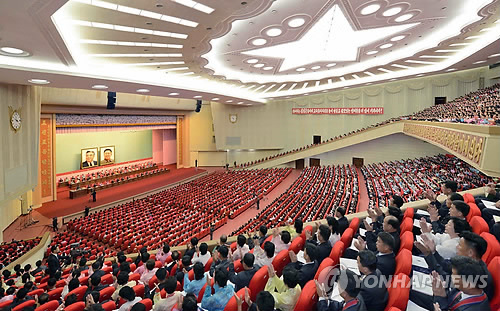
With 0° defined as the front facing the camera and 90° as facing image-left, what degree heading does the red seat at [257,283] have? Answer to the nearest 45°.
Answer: approximately 135°

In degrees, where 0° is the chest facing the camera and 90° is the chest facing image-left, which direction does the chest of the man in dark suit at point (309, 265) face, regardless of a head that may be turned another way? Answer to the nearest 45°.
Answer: approximately 135°

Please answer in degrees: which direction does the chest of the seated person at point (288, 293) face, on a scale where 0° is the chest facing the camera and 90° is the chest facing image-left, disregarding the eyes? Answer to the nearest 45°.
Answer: approximately 135°

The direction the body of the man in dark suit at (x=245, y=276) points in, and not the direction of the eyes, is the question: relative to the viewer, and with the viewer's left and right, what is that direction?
facing away from the viewer and to the left of the viewer

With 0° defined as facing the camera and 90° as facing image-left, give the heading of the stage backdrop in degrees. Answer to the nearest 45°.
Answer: approximately 315°

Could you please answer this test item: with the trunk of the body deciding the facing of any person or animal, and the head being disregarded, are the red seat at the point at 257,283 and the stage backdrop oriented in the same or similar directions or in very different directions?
very different directions

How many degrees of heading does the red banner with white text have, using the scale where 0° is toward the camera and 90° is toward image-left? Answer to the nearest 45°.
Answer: approximately 0°

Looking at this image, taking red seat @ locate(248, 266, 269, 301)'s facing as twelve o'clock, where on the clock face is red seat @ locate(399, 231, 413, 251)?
red seat @ locate(399, 231, 413, 251) is roughly at 4 o'clock from red seat @ locate(248, 266, 269, 301).

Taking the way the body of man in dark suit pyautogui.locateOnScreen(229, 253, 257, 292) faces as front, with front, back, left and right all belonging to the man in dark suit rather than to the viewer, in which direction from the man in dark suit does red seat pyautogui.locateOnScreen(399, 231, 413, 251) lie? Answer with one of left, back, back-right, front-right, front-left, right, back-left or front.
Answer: back-right

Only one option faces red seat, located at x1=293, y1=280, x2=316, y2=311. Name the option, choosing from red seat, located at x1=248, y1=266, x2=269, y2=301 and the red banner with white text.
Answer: the red banner with white text
